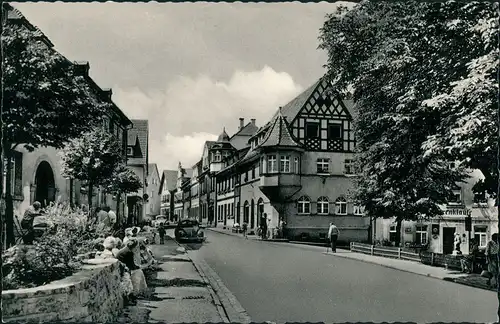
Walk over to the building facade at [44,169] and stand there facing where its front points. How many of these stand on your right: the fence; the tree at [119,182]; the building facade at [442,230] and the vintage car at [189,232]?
0

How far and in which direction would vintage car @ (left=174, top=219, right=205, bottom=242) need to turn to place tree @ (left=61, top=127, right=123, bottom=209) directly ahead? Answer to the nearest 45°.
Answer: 0° — it already faces it

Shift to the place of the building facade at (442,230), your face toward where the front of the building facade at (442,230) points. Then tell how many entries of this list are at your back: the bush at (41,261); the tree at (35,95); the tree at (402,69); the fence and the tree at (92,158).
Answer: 0

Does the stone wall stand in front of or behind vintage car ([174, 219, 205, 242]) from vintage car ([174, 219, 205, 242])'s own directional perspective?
in front

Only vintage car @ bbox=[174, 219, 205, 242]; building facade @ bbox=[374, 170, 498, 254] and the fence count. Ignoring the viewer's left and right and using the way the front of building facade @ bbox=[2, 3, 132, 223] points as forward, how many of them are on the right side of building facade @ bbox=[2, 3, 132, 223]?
0

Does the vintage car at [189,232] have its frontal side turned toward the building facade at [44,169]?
yes

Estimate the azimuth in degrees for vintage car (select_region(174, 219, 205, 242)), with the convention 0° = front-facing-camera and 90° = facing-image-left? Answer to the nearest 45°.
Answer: approximately 0°

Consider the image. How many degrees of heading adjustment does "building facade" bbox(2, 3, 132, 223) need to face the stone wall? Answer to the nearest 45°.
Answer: approximately 45° to its right
